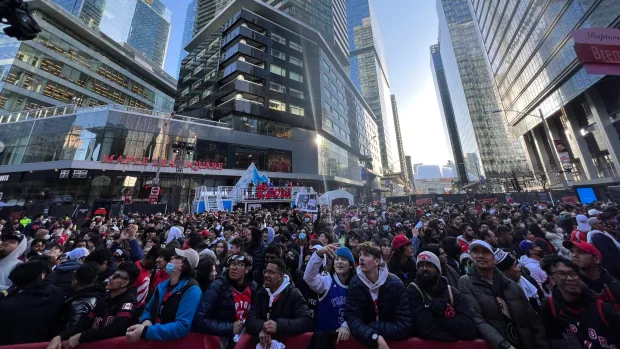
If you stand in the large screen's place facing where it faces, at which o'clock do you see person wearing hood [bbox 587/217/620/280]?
The person wearing hood is roughly at 12 o'clock from the large screen.

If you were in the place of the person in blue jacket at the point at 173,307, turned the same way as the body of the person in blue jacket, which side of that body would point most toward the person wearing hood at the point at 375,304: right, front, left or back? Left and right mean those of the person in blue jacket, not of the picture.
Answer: left

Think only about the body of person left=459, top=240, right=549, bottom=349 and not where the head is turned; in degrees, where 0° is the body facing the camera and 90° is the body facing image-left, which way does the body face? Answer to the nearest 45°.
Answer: approximately 0°

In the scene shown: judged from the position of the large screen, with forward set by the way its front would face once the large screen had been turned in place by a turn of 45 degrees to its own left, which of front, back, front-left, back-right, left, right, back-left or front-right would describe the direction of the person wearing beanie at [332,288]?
front-right

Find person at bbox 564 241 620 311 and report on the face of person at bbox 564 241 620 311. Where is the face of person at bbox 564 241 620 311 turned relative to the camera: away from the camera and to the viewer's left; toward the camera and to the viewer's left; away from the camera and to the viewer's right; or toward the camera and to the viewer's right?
toward the camera and to the viewer's left

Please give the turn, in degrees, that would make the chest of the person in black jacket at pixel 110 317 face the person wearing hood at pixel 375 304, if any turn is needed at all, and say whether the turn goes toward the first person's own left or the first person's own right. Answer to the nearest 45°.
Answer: approximately 90° to the first person's own left

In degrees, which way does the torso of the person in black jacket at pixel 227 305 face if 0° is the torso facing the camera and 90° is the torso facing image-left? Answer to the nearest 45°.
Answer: approximately 315°

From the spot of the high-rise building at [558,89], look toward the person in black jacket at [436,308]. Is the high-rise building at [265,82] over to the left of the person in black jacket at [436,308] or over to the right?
right

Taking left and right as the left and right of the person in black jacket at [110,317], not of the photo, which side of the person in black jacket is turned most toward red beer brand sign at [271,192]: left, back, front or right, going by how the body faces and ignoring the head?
back

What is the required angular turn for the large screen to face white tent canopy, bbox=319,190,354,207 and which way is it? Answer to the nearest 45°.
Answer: approximately 45° to its right

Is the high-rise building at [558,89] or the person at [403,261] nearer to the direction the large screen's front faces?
the person

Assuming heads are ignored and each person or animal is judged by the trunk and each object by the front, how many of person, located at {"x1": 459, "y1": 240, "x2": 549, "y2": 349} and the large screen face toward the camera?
2

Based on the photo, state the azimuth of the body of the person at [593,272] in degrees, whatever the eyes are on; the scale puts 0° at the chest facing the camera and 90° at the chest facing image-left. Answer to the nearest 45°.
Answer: approximately 45°

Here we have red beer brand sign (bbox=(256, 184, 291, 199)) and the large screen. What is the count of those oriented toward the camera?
2

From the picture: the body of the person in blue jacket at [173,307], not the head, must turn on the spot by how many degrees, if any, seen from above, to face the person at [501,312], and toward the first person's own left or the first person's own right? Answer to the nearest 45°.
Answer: approximately 90° to the first person's own left
